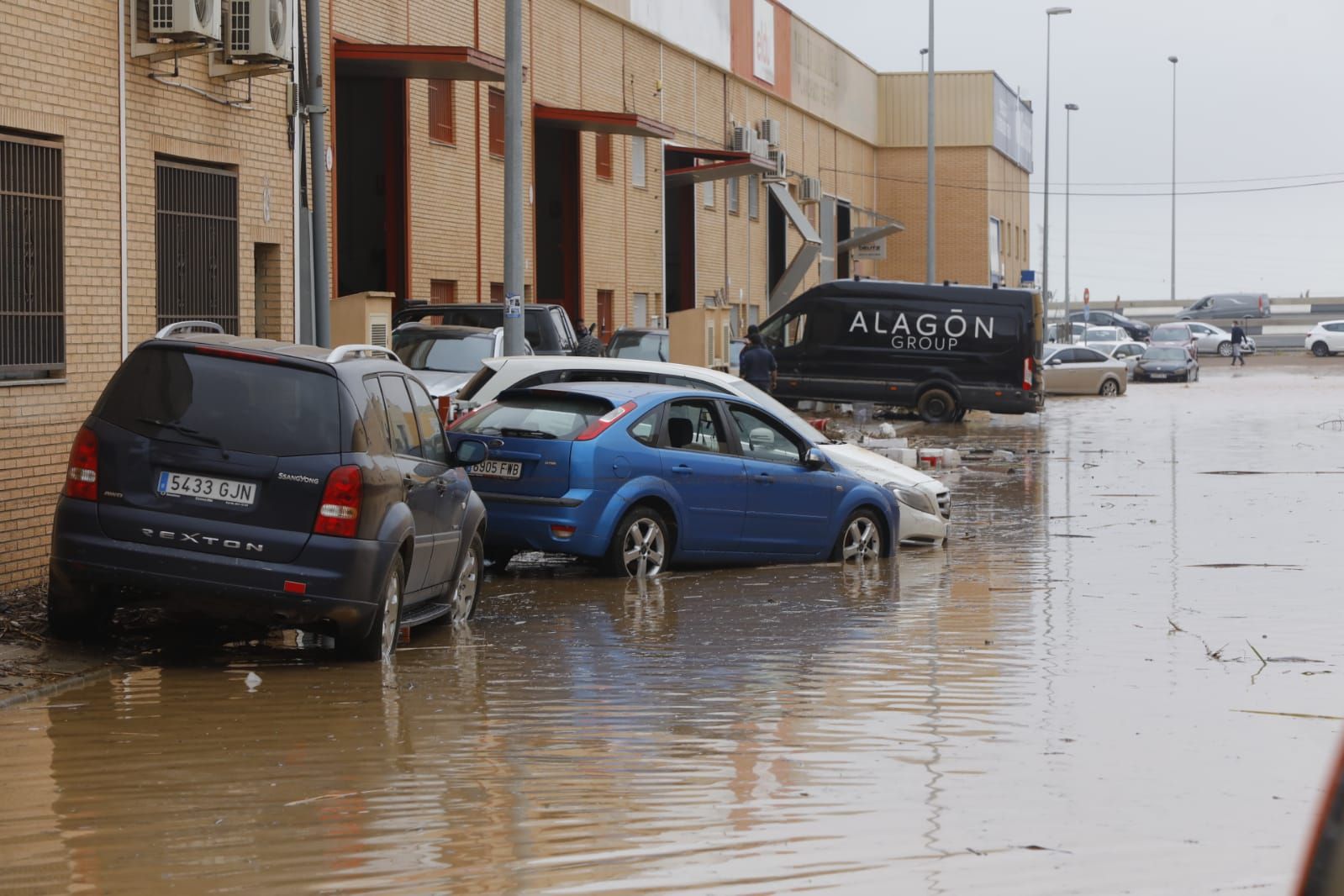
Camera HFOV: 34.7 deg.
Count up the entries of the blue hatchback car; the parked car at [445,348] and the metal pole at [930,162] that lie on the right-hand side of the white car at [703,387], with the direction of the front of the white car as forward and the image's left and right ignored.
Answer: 1

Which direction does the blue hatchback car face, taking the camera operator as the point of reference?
facing away from the viewer and to the right of the viewer

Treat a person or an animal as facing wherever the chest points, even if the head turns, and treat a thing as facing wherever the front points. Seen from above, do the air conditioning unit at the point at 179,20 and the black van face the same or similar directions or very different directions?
very different directions

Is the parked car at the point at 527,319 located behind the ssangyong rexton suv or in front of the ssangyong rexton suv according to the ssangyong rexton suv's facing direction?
in front

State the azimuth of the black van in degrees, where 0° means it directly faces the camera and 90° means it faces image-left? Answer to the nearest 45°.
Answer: approximately 90°

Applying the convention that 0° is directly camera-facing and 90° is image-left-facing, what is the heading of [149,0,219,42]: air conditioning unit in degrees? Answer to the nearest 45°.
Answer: approximately 315°

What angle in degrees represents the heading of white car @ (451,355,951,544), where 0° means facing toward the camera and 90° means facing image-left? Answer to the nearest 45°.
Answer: approximately 270°

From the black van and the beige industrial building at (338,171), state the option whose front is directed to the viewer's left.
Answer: the black van

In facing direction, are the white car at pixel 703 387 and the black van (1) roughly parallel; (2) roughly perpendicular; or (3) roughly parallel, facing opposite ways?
roughly parallel, facing opposite ways

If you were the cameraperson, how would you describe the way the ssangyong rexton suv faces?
facing away from the viewer and to the right of the viewer

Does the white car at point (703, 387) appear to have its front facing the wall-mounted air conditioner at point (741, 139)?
no

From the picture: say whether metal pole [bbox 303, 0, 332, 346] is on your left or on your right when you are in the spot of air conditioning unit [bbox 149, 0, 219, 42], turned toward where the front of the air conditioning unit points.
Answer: on your left

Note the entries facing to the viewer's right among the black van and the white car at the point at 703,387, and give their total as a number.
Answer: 1

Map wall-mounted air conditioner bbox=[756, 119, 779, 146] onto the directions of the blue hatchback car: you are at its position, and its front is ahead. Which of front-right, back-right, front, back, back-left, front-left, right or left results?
front-left

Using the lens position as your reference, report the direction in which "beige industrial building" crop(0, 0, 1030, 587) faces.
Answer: facing the viewer and to the right of the viewer

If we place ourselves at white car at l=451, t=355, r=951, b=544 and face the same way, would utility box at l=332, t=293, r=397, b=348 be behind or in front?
behind

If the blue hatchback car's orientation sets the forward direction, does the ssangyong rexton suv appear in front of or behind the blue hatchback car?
behind

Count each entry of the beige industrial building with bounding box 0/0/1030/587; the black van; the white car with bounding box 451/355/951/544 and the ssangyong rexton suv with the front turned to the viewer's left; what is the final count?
1
